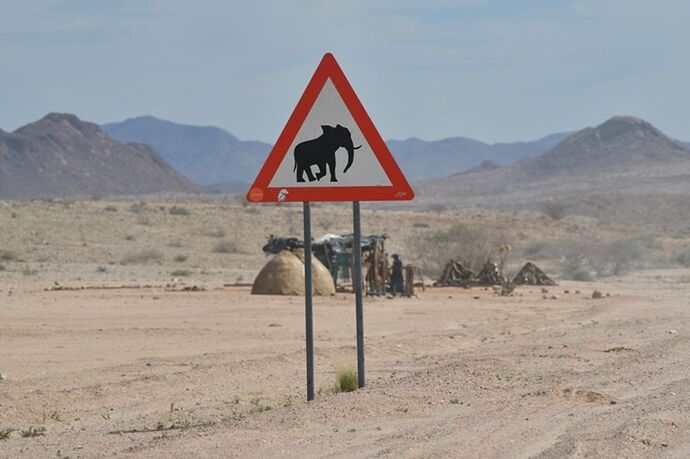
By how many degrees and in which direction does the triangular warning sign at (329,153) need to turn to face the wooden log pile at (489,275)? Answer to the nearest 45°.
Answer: approximately 180°

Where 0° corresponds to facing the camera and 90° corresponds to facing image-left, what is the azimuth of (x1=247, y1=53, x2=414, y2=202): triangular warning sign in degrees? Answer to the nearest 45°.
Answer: approximately 0°

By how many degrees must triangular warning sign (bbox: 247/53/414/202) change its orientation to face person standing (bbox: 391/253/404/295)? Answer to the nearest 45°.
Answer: approximately 180°

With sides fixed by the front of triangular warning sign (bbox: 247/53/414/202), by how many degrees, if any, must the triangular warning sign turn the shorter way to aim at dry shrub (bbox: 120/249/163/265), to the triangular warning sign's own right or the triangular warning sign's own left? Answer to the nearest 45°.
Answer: approximately 180°

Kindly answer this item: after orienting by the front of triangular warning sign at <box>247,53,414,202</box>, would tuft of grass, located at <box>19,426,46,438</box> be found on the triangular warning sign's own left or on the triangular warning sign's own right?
on the triangular warning sign's own right

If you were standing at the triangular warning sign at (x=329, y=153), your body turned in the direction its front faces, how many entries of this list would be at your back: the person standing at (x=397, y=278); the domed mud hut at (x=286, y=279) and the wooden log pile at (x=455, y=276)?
3

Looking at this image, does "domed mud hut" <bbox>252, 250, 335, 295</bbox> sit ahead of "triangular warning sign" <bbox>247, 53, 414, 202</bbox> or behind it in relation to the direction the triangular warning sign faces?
behind
